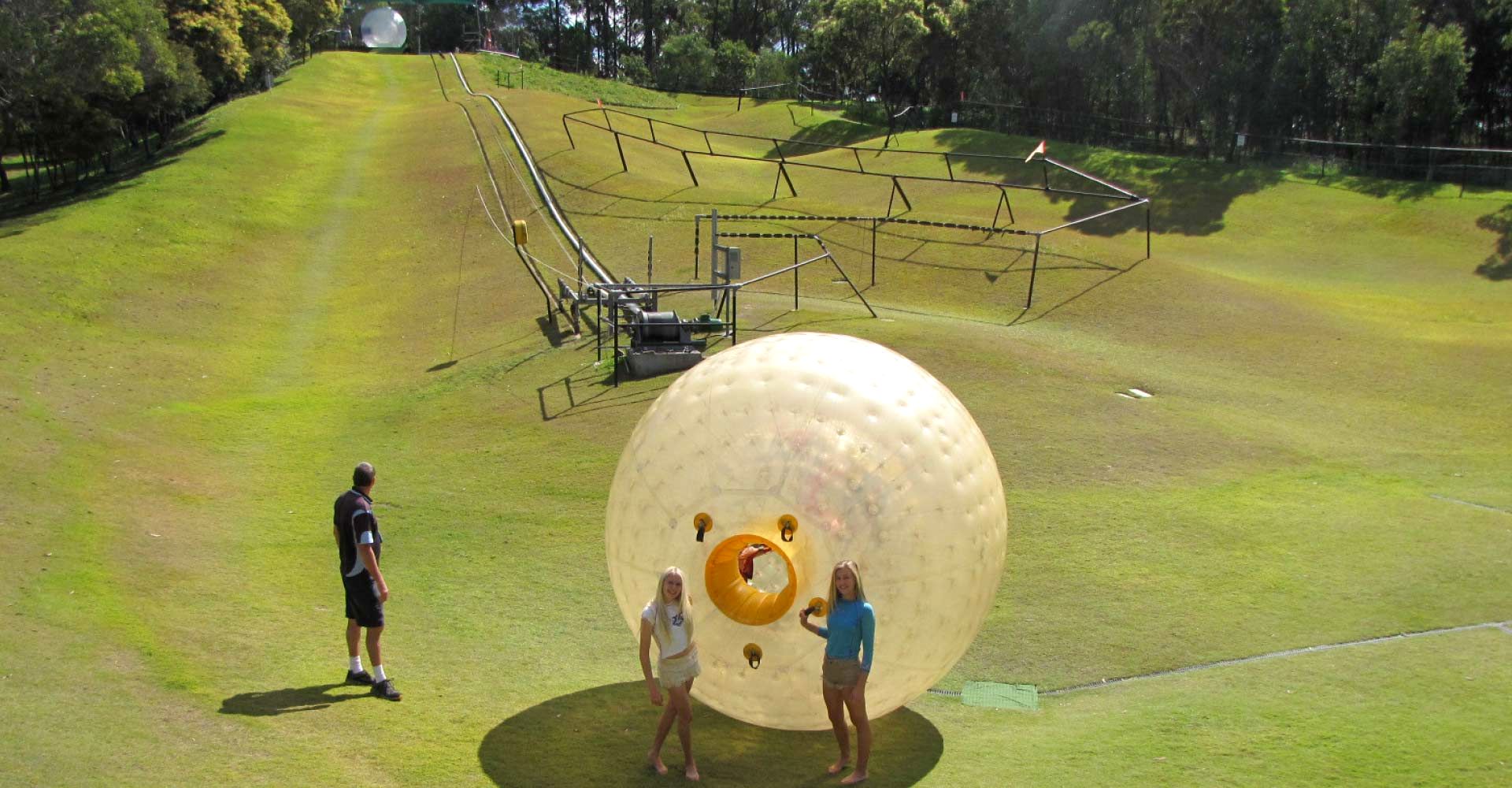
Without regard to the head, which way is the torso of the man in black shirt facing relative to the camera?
to the viewer's right

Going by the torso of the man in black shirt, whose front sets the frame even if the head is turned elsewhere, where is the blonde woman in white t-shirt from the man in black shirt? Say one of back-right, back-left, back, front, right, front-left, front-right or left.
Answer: front-right

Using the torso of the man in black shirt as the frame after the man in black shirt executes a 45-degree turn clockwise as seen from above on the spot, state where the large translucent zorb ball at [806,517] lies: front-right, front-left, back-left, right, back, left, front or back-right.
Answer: front

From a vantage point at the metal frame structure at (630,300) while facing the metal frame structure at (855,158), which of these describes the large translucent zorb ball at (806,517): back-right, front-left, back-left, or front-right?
back-right

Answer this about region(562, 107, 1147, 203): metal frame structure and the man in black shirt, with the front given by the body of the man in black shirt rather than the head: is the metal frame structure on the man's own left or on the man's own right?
on the man's own left

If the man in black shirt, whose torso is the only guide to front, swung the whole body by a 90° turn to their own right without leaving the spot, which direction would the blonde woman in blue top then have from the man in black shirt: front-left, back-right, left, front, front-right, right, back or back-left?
front-left
